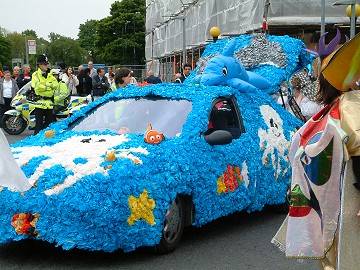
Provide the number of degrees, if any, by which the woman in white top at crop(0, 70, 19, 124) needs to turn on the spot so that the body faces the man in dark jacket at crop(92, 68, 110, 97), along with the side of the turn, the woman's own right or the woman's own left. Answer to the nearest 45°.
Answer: approximately 90° to the woman's own left

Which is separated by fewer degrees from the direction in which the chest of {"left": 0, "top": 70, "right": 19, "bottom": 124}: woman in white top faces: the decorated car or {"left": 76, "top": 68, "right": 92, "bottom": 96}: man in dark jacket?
the decorated car

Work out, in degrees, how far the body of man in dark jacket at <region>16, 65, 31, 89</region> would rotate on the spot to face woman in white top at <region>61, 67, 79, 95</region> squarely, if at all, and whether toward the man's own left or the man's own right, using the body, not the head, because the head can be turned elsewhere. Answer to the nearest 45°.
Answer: approximately 45° to the man's own left

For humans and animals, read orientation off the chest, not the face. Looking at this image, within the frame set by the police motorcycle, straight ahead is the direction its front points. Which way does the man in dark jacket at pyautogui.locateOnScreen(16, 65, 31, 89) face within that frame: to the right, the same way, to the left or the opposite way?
to the left

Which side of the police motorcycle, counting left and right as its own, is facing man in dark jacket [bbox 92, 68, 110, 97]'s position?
back
